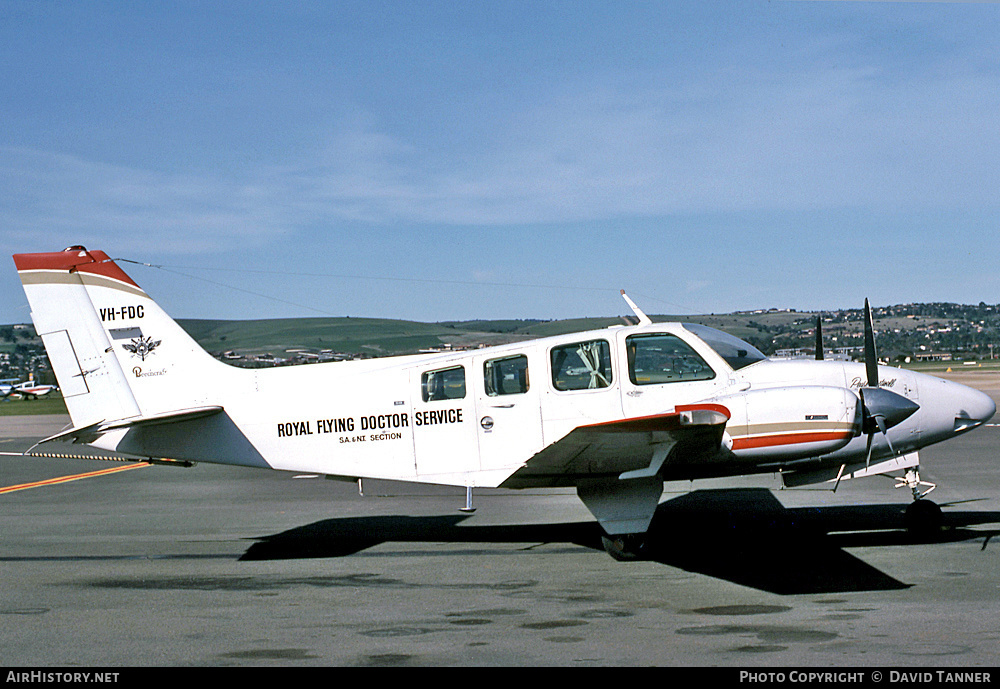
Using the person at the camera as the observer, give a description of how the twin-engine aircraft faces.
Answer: facing to the right of the viewer
